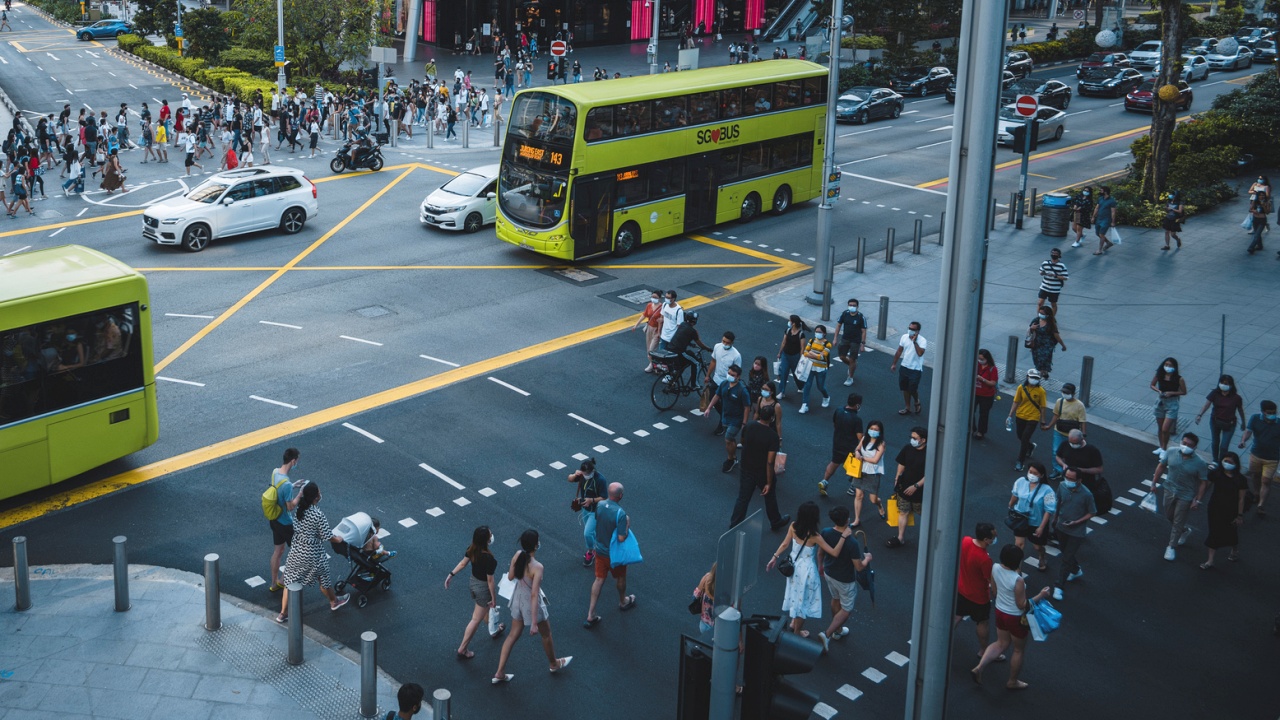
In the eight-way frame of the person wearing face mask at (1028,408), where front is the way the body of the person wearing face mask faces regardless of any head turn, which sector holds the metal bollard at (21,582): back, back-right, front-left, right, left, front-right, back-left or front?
front-right

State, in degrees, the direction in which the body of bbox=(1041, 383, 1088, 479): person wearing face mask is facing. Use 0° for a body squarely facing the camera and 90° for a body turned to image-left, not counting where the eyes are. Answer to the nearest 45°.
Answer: approximately 45°

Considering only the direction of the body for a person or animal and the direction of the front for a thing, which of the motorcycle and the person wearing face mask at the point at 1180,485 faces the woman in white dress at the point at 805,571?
the person wearing face mask

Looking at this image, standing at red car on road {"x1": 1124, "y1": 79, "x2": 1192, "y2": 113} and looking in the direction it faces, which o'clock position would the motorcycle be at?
The motorcycle is roughly at 12 o'clock from the red car on road.

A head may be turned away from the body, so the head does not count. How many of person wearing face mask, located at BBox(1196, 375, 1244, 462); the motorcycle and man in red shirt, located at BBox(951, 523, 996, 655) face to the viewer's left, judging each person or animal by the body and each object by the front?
1

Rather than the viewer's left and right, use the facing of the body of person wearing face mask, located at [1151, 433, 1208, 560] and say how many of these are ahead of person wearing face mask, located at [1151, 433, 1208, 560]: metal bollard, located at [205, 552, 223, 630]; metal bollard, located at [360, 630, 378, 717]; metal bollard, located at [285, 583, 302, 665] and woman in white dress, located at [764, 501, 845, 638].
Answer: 4
